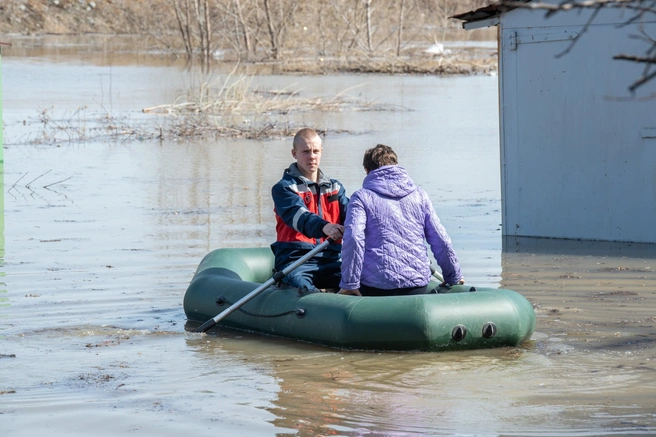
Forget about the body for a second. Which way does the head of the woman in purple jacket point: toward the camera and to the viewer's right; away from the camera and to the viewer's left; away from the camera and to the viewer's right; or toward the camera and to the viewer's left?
away from the camera and to the viewer's left

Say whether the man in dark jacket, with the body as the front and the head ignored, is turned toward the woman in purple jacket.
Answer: yes

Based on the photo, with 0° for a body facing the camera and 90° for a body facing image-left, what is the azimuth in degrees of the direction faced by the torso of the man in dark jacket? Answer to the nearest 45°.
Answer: approximately 315°

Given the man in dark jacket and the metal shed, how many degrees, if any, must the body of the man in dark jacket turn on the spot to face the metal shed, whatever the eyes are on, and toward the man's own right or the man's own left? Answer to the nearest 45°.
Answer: approximately 90° to the man's own left
